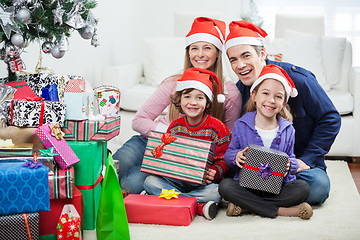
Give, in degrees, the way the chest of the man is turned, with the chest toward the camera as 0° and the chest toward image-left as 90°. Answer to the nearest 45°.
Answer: approximately 45°

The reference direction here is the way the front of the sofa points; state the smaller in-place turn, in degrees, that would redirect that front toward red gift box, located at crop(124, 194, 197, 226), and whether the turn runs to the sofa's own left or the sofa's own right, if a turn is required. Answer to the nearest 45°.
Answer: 0° — it already faces it

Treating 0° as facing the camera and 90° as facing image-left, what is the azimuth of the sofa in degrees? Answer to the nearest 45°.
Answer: approximately 0°

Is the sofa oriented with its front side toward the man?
yes

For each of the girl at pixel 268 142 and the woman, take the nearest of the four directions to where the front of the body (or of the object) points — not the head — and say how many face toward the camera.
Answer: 2

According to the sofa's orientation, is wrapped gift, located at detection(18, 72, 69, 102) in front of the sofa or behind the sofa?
in front

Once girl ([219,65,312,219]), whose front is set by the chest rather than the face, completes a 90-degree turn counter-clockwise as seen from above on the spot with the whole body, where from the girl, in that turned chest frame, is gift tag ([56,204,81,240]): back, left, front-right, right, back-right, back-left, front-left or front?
back-right

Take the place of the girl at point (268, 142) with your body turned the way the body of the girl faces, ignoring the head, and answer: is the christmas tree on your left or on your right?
on your right

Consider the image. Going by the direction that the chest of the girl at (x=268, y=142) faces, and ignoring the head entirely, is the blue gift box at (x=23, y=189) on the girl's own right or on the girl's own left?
on the girl's own right

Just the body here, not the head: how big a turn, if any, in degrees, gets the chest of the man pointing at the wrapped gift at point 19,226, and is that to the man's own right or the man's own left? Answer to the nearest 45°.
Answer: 0° — they already face it

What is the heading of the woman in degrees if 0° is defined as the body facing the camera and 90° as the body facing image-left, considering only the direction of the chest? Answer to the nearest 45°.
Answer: approximately 0°
